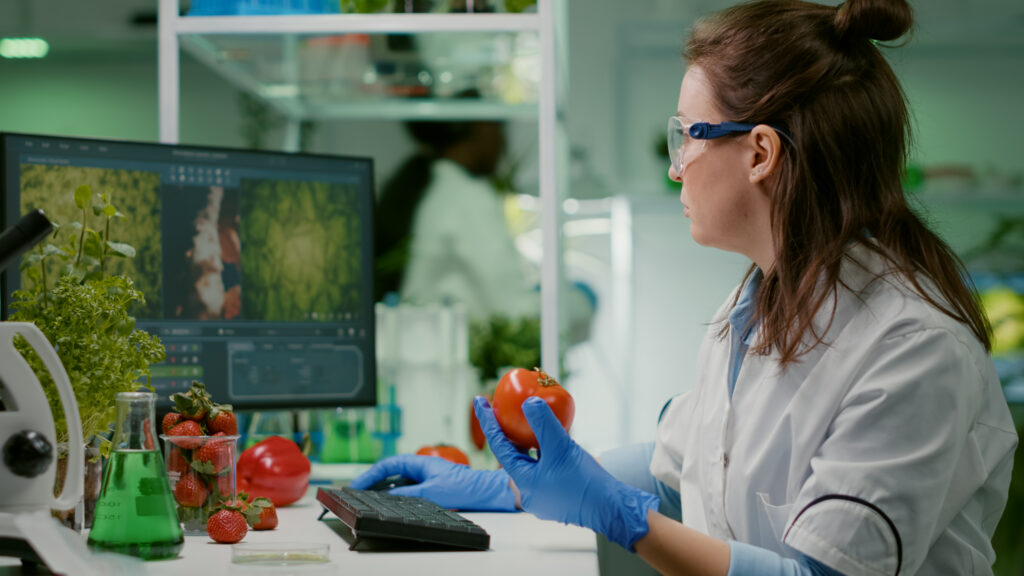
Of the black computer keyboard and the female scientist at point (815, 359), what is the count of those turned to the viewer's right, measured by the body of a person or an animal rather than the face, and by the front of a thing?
1

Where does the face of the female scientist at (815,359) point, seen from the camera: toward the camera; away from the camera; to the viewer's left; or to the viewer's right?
to the viewer's left

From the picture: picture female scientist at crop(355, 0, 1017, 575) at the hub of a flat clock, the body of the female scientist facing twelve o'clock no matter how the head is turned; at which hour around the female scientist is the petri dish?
The petri dish is roughly at 11 o'clock from the female scientist.

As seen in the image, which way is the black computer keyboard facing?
to the viewer's right

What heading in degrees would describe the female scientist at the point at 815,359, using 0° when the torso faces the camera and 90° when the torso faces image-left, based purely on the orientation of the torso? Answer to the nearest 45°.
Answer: approximately 90°

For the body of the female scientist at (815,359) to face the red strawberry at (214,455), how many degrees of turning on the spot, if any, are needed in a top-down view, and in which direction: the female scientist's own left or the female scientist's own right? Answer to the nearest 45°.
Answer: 0° — they already face it
